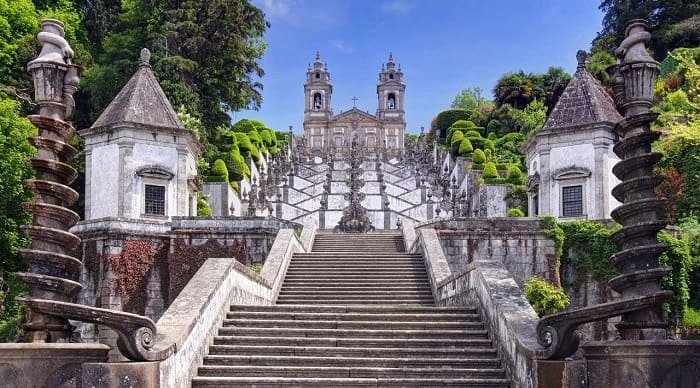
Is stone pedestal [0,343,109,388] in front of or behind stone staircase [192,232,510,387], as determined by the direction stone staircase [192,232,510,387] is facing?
in front

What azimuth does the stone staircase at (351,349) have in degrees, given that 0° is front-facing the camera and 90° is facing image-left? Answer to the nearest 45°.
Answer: approximately 0°

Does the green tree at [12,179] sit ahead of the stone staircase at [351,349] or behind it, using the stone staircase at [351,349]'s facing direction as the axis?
behind

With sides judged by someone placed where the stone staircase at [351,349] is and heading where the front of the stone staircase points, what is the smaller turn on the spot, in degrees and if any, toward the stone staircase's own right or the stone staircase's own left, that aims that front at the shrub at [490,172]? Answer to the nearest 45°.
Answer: approximately 180°

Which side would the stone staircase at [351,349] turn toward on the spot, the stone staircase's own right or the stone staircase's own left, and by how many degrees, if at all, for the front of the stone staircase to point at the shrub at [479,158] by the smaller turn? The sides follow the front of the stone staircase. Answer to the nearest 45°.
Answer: approximately 180°

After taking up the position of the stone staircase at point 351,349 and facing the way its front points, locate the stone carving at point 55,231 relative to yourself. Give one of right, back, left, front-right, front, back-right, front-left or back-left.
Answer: front-right

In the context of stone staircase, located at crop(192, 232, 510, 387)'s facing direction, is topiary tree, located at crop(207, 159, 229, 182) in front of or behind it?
behind

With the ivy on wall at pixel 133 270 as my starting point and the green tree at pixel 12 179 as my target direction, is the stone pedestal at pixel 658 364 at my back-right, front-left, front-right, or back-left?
back-left

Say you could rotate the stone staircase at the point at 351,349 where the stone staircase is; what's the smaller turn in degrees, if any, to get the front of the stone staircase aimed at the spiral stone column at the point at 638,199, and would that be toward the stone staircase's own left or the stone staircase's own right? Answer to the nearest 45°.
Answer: approximately 45° to the stone staircase's own left
